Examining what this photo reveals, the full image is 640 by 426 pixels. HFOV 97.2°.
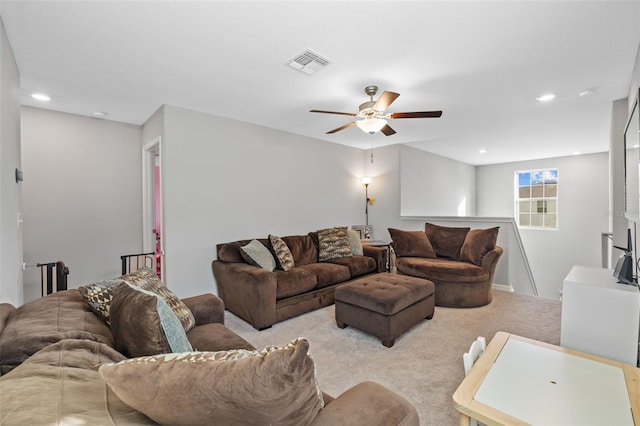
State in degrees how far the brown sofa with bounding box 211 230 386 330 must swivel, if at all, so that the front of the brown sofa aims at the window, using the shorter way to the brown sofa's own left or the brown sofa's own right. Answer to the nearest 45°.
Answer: approximately 90° to the brown sofa's own left

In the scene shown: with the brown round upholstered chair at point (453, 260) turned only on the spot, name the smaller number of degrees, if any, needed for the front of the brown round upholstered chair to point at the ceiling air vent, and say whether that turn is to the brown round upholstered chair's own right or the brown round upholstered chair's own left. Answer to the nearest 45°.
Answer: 0° — it already faces it

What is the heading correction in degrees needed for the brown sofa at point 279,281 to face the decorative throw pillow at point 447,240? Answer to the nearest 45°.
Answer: approximately 45° to its left

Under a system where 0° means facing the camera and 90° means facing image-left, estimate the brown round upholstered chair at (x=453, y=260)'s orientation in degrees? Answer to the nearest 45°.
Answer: approximately 45°

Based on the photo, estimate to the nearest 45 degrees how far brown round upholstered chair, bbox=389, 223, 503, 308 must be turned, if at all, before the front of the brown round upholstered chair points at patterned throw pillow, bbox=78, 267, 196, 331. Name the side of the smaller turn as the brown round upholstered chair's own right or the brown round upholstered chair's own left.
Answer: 0° — it already faces it

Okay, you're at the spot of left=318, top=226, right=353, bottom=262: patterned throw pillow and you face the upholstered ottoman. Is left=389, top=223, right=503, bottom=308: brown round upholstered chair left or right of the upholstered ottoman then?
left

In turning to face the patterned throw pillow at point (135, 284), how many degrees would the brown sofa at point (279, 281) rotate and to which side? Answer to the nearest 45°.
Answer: approximately 90° to its right
